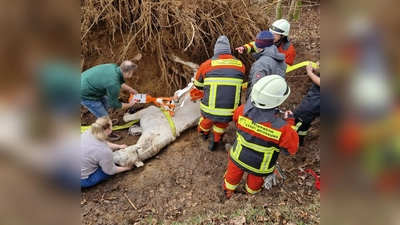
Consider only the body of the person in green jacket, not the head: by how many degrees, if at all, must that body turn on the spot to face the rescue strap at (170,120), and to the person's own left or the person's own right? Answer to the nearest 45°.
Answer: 0° — they already face it

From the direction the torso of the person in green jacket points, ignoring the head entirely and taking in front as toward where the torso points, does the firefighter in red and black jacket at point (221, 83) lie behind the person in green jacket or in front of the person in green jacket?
in front

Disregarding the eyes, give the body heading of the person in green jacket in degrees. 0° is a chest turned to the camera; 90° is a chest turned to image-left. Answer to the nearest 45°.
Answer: approximately 270°

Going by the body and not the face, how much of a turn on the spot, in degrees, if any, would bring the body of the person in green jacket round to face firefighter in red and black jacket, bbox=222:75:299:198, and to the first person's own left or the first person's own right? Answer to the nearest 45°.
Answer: approximately 45° to the first person's own right

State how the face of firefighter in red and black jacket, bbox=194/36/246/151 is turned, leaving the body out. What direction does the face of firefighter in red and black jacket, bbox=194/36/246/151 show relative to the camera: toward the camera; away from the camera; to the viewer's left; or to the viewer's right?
away from the camera

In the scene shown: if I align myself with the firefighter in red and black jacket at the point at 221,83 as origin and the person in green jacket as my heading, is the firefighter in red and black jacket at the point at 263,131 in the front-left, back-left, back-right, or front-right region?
back-left
